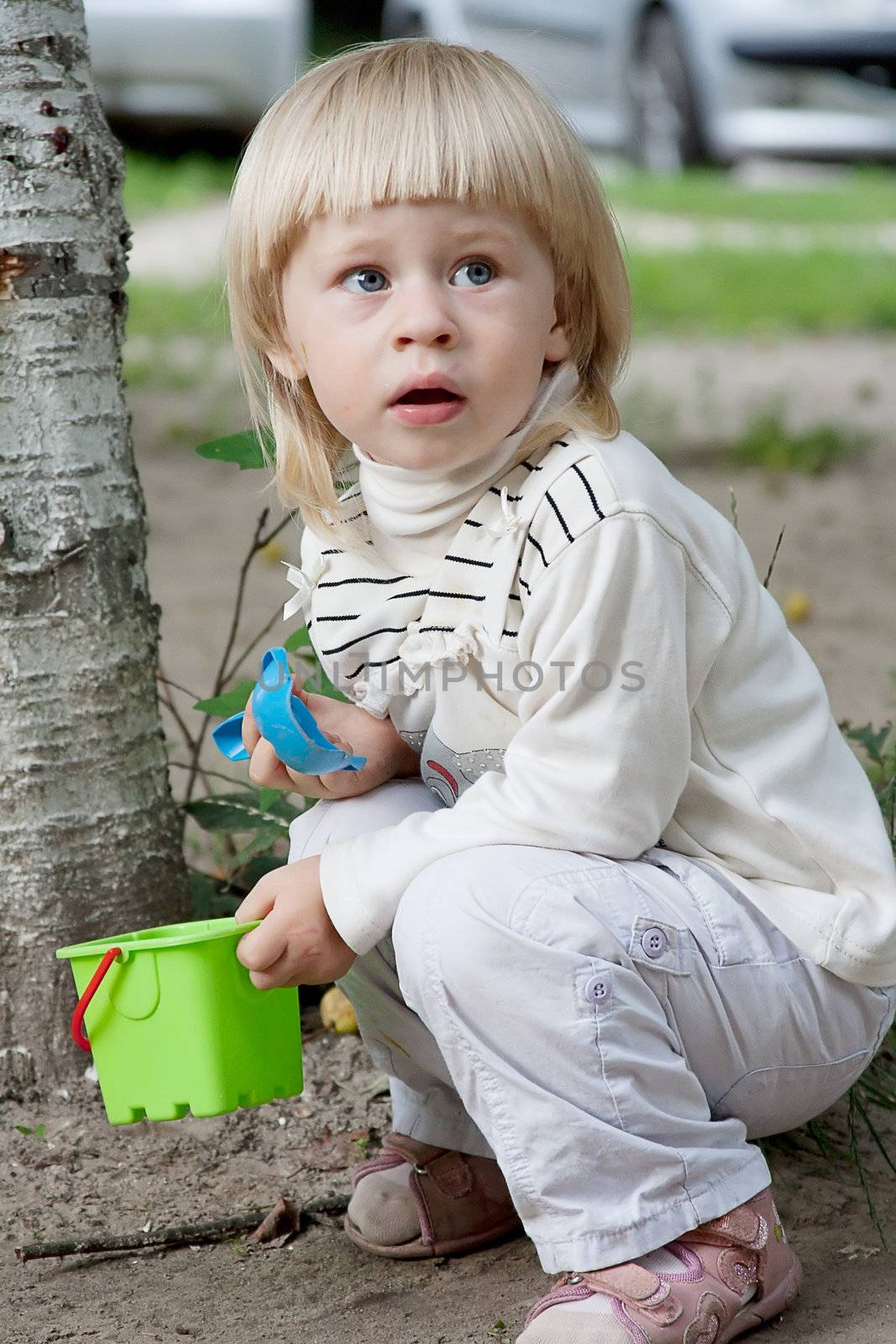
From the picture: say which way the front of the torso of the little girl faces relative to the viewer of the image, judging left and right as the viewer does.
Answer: facing the viewer and to the left of the viewer

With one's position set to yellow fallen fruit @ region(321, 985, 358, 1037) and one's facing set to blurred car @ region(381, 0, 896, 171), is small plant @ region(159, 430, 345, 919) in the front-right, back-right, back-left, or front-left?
front-left
